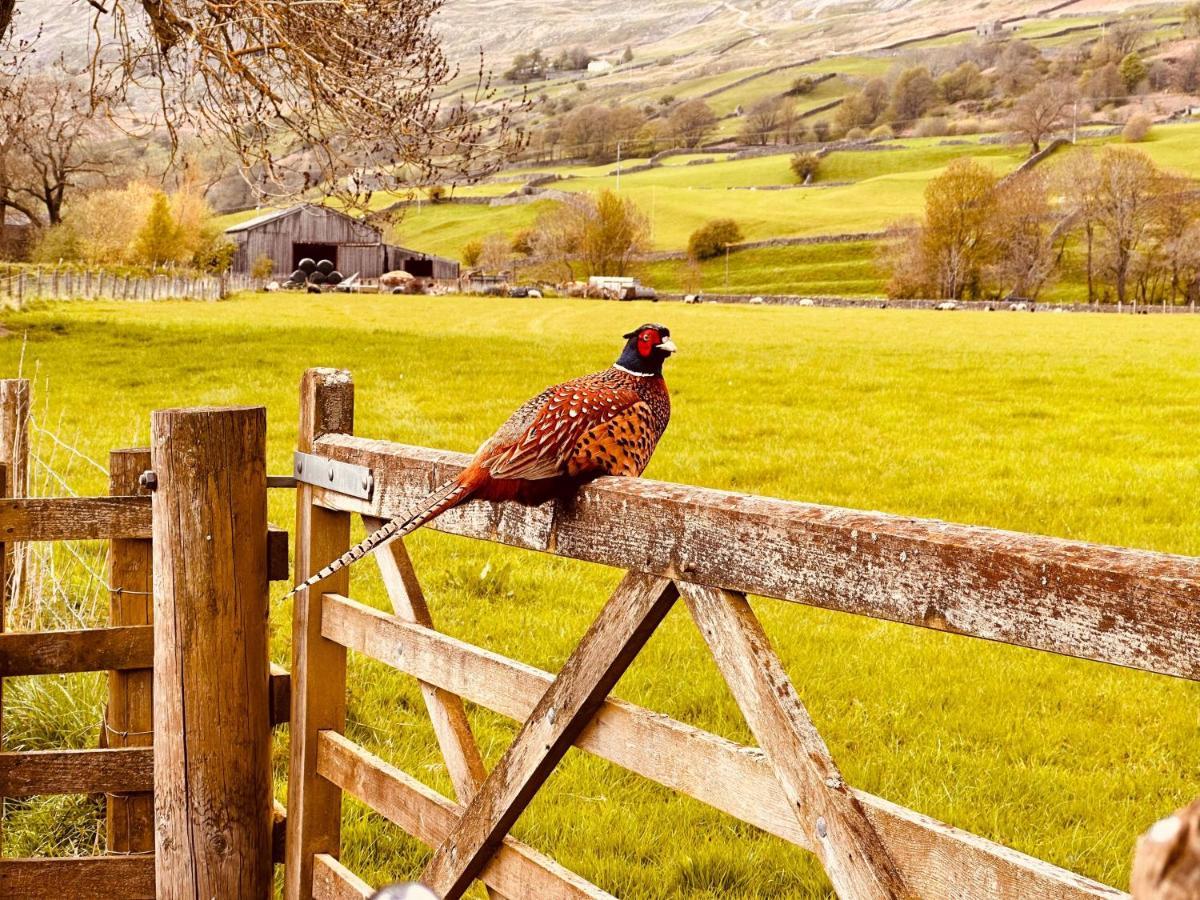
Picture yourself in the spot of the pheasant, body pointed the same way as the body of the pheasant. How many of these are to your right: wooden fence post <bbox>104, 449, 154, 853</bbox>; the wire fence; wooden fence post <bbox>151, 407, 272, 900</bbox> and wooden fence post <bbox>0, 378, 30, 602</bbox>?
0

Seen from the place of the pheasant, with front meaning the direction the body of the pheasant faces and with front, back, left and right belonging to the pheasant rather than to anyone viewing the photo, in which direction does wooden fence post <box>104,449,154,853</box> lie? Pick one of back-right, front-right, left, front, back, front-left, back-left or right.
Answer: back-left

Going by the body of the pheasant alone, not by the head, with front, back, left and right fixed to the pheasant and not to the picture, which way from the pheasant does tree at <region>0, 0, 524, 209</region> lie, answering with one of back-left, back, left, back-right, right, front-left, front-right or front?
left

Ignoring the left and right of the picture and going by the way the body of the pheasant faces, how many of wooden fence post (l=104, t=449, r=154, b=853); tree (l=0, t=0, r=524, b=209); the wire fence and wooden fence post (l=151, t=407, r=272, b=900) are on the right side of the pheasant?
0

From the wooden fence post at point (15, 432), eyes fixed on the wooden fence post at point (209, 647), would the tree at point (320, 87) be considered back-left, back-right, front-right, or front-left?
back-left

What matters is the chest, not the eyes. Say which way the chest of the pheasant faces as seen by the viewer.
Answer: to the viewer's right

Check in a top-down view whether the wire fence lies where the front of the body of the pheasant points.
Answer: no

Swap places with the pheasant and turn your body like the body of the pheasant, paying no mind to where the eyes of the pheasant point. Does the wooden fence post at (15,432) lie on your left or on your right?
on your left
